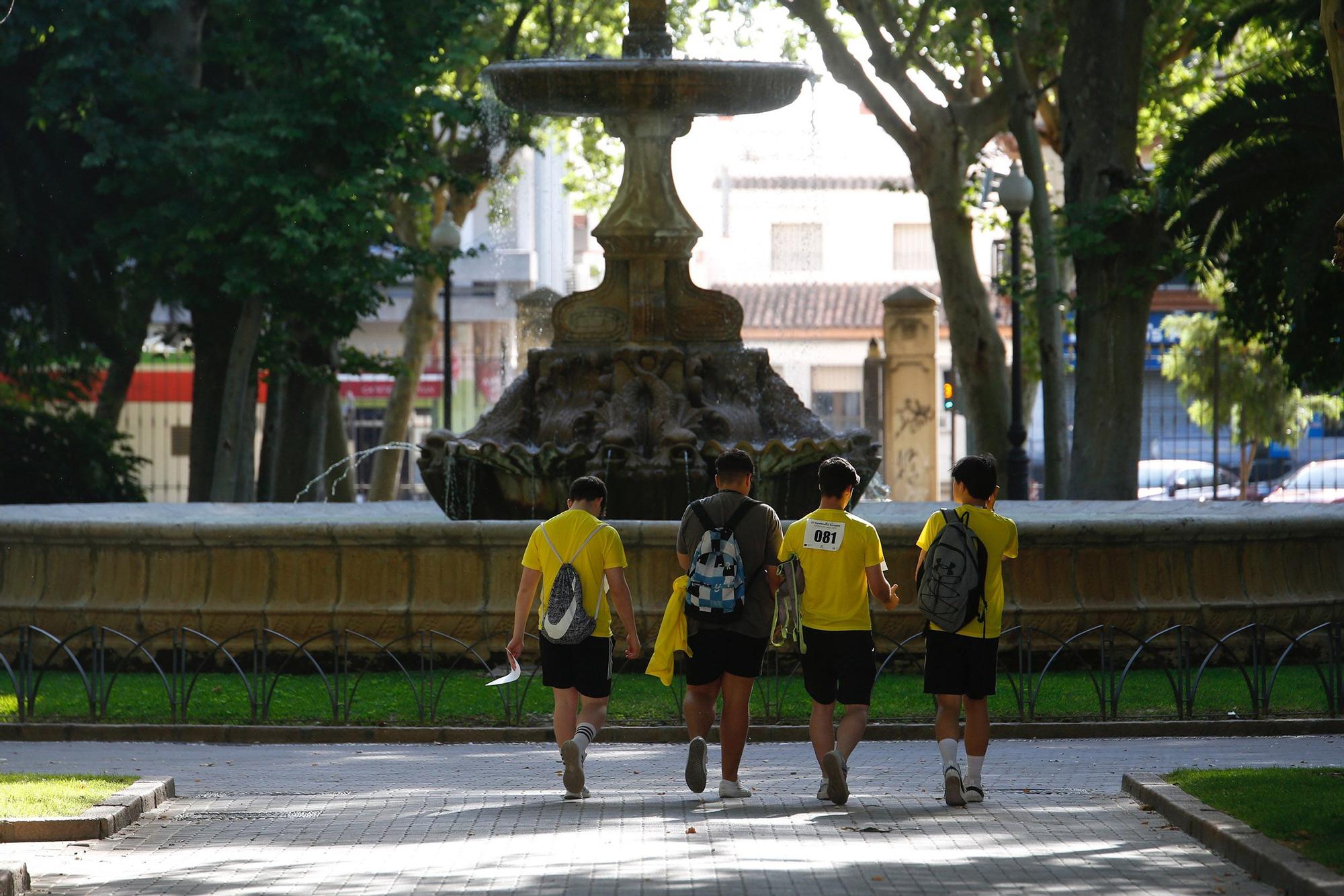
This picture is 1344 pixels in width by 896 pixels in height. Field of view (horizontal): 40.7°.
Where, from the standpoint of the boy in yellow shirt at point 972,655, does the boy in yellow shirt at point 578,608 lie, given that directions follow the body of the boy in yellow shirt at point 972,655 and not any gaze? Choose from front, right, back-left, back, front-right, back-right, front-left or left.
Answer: left

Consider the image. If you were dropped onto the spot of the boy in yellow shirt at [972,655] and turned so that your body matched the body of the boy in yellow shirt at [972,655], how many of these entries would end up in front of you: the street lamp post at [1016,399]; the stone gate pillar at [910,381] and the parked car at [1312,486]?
3

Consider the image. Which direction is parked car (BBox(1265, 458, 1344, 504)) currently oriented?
to the viewer's left

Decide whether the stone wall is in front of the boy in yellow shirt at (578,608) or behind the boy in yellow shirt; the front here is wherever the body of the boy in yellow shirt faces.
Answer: in front

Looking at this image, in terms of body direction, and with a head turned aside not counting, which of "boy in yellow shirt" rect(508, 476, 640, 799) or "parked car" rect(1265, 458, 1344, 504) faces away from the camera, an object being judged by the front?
the boy in yellow shirt

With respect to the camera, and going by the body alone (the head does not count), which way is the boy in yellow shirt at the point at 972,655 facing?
away from the camera

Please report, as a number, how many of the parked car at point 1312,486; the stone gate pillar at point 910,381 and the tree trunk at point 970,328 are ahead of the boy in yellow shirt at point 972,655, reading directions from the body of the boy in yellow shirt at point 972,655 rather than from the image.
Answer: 3

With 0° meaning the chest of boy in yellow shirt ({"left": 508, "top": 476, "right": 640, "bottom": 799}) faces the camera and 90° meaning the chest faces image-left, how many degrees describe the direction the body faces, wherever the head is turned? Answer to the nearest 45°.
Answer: approximately 180°

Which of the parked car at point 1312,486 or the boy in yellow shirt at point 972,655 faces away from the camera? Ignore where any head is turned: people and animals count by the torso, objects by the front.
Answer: the boy in yellow shirt

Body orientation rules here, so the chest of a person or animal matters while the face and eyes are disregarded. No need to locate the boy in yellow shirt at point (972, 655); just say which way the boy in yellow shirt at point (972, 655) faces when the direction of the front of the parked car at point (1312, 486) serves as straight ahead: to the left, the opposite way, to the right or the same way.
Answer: to the right

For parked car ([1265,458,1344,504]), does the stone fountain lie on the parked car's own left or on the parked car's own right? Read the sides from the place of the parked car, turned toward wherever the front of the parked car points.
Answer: on the parked car's own left

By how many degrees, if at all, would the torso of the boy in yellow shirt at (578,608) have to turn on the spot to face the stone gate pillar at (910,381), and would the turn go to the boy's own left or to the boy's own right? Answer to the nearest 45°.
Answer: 0° — they already face it

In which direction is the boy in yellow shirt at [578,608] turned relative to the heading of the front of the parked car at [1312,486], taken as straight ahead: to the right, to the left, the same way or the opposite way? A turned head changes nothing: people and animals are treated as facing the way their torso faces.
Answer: to the right

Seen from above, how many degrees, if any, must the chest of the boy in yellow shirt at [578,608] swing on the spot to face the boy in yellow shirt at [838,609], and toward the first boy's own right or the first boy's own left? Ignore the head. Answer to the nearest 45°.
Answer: approximately 90° to the first boy's own right

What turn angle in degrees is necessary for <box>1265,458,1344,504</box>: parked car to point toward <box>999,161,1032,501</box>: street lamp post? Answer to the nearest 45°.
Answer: approximately 90° to its left

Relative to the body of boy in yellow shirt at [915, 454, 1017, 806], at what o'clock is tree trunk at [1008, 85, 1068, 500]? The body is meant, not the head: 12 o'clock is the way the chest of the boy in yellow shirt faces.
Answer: The tree trunk is roughly at 12 o'clock from the boy in yellow shirt.
